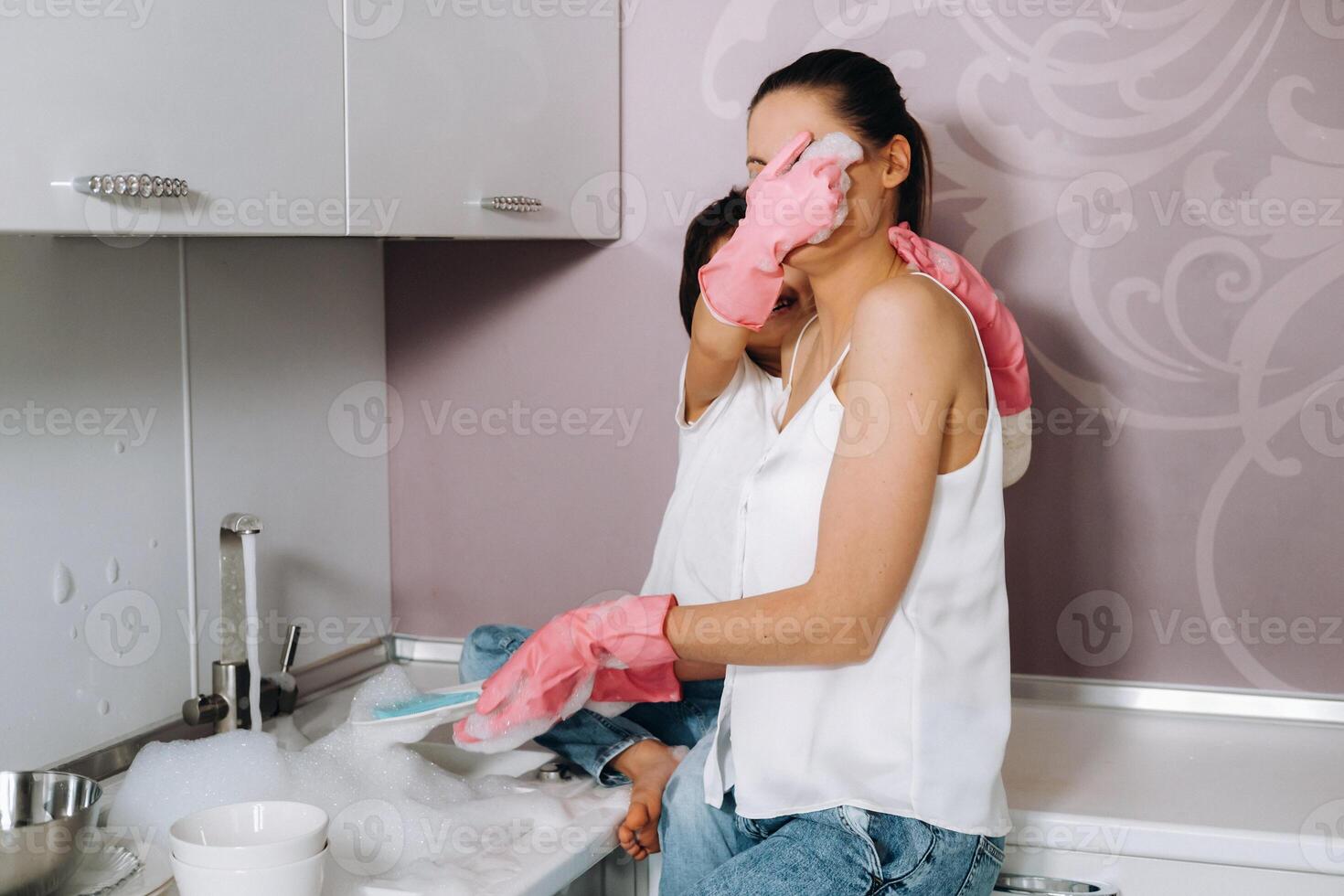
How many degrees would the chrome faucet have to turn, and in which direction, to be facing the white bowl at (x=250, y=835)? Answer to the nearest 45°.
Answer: approximately 45° to its right

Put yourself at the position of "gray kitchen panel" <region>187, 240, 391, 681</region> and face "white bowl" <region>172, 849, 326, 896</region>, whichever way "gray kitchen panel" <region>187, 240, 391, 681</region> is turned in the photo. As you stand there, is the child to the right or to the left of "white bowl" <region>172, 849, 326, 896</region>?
left

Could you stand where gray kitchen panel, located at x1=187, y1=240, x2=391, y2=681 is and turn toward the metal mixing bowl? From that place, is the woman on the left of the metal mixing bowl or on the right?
left

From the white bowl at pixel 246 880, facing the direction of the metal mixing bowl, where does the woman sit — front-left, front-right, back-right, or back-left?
back-right

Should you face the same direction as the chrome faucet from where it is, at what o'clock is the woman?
The woman is roughly at 12 o'clock from the chrome faucet.

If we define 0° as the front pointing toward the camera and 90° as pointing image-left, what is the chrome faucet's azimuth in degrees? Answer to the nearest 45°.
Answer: approximately 315°

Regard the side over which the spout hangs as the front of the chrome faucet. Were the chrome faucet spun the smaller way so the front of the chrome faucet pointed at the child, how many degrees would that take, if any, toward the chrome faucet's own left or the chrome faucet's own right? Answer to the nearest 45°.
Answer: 0° — it already faces them

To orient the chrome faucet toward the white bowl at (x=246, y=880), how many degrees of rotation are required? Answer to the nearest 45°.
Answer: approximately 45° to its right
